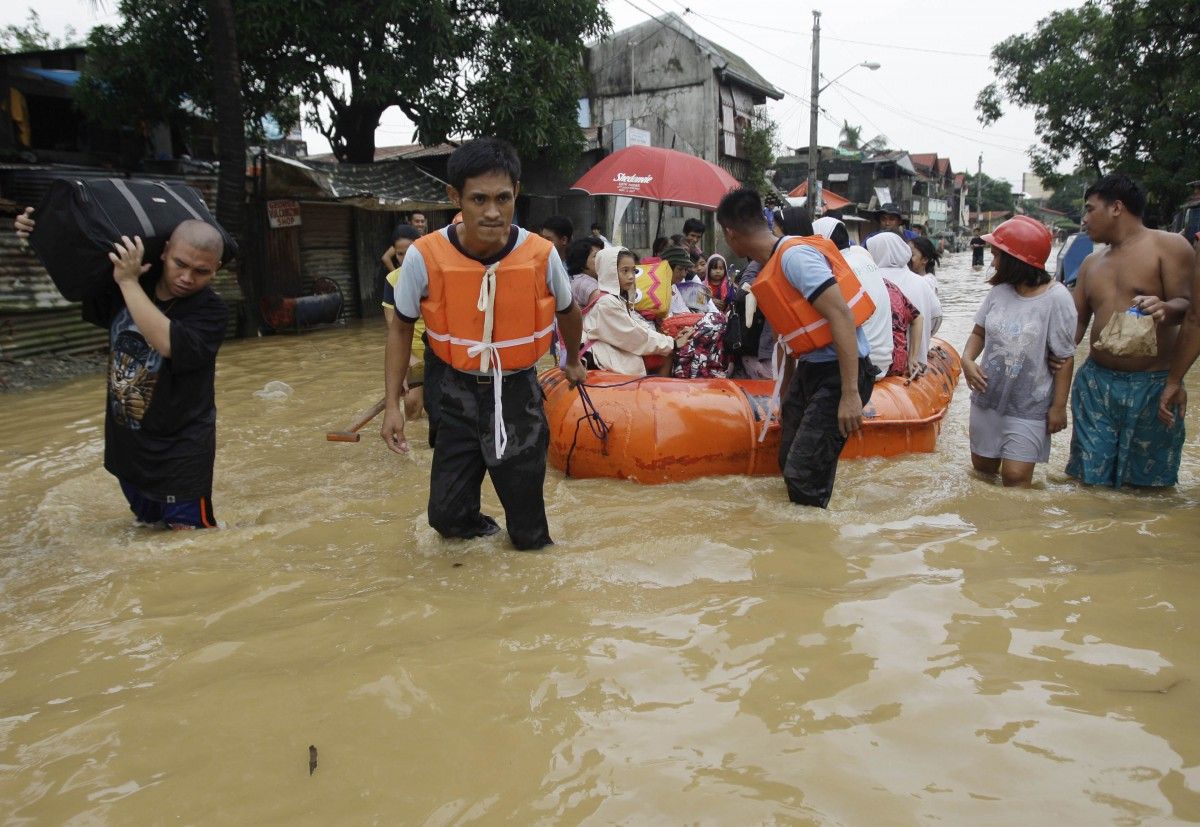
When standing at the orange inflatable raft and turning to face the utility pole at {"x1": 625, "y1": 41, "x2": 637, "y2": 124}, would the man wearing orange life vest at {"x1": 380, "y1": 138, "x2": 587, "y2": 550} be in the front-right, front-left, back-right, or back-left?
back-left

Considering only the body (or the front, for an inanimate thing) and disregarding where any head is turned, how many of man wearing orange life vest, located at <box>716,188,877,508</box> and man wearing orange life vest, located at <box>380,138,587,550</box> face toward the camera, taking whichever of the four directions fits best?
1

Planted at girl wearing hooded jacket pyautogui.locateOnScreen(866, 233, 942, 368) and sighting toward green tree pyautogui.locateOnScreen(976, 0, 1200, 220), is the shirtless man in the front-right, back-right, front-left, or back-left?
back-right

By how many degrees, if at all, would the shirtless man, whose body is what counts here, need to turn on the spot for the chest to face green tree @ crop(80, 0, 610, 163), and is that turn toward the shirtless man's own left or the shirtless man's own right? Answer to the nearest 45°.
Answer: approximately 90° to the shirtless man's own right

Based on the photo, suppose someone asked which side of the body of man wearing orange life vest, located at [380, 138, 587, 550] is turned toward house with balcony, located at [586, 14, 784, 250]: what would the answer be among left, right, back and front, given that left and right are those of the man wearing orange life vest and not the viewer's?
back

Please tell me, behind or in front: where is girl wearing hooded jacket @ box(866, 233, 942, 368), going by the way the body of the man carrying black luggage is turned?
behind

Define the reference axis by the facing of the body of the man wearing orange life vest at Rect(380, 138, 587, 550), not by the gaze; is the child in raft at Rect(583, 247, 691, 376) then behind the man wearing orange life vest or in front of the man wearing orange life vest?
behind

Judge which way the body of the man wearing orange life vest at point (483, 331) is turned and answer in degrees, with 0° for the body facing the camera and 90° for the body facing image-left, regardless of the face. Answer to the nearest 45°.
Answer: approximately 0°
